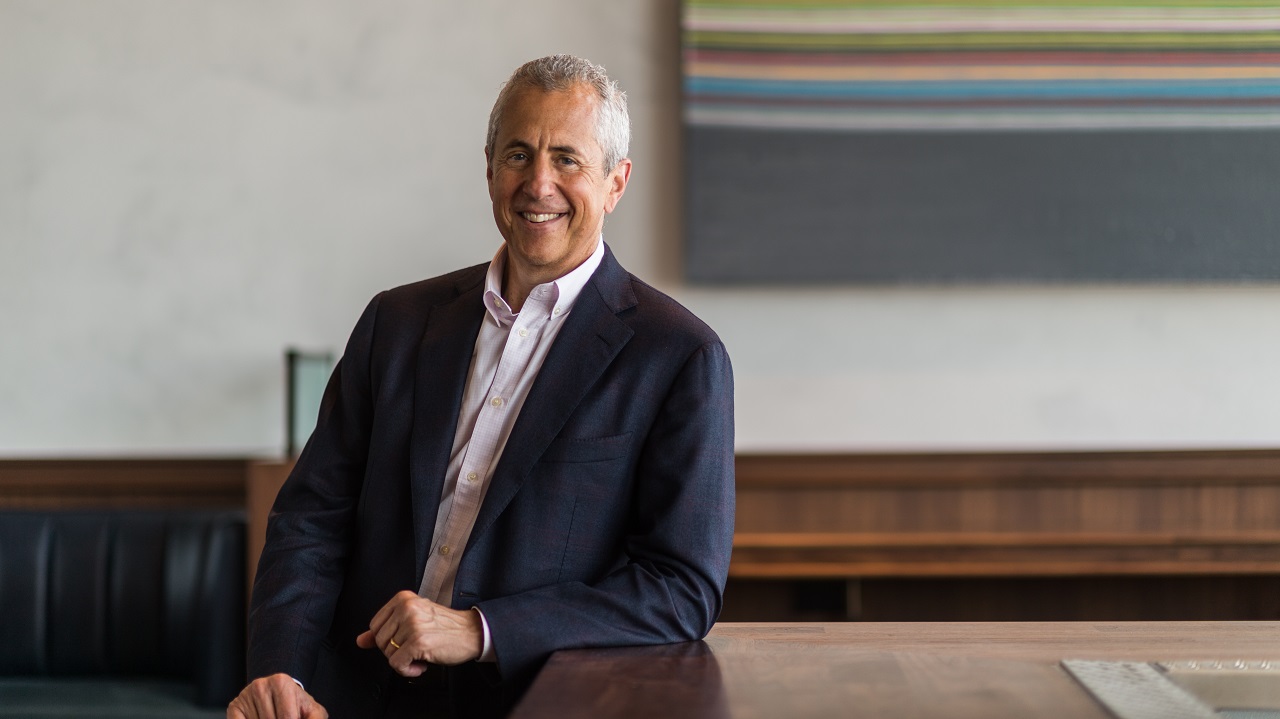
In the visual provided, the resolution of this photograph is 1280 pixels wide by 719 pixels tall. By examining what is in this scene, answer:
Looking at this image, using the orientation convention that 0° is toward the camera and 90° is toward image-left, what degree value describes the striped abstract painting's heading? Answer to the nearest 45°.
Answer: approximately 0°

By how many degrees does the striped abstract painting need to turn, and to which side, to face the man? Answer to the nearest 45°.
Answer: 0° — it already faces them

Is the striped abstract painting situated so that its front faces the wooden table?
yes
